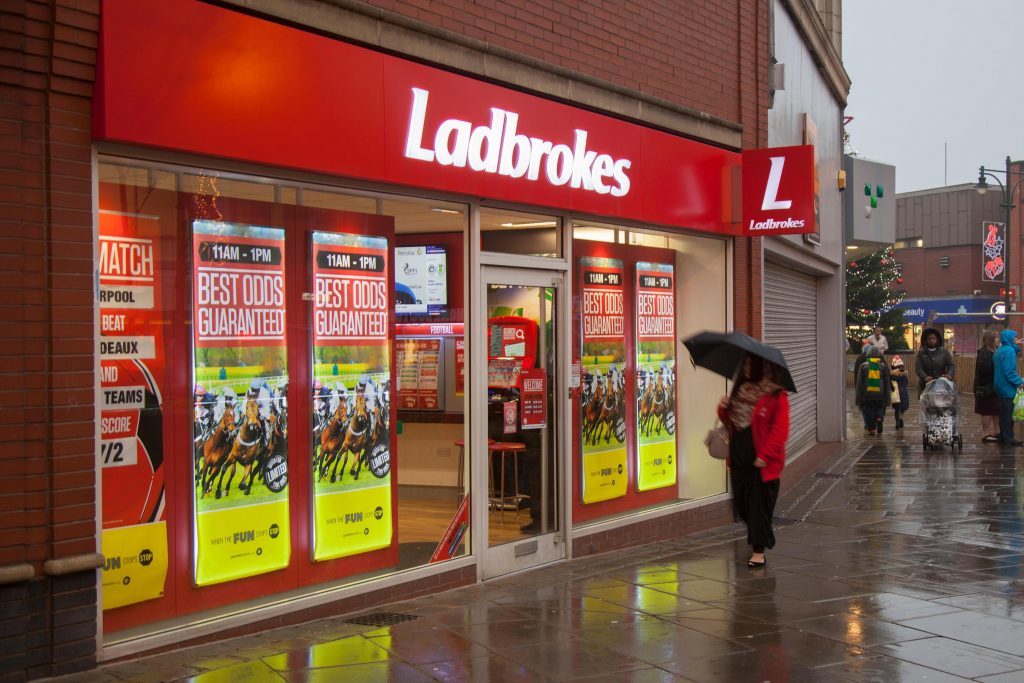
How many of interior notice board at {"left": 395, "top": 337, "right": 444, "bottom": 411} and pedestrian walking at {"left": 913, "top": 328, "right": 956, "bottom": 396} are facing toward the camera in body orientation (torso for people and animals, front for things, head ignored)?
2

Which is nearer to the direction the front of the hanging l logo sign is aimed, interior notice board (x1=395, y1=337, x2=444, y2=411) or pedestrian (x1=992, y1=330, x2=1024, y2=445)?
the interior notice board

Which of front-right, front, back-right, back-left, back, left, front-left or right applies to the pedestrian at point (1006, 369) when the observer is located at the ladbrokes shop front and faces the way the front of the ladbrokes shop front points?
left

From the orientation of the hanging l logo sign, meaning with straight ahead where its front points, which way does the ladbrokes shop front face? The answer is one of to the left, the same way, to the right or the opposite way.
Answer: to the left

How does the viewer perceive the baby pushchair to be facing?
facing the viewer

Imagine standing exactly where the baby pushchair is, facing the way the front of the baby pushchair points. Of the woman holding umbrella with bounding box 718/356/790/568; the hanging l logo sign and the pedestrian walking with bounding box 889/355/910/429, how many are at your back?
1

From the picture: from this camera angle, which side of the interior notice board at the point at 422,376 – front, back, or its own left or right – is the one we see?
front

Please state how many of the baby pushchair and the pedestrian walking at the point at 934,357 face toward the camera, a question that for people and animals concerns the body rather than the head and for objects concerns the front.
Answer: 2

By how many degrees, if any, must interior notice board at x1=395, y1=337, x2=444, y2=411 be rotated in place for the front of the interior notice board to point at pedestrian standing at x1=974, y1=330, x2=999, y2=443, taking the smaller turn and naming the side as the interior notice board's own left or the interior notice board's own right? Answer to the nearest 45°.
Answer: approximately 135° to the interior notice board's own left

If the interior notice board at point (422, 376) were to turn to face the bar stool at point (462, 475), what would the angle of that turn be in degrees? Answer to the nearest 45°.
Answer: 0° — it already faces it

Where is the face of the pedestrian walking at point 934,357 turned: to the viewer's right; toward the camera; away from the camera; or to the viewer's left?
toward the camera

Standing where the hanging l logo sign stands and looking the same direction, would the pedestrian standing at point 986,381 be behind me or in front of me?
behind
